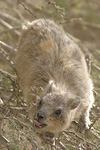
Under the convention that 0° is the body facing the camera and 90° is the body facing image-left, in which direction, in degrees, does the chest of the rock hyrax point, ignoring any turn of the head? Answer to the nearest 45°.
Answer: approximately 0°
